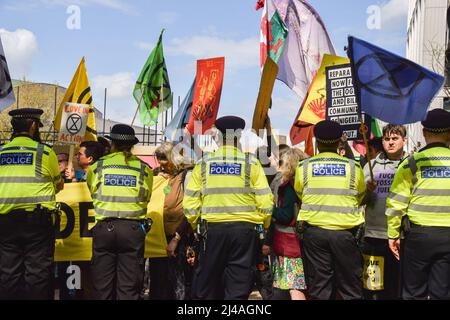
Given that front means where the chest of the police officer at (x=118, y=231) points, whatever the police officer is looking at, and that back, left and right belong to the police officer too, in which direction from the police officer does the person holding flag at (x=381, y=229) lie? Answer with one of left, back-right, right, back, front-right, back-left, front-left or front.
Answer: right

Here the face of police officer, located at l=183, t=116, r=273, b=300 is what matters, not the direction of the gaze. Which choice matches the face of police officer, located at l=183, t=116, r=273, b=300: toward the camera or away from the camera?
away from the camera

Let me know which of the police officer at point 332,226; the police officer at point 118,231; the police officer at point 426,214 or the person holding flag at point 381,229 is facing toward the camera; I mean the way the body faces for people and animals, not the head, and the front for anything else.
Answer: the person holding flag

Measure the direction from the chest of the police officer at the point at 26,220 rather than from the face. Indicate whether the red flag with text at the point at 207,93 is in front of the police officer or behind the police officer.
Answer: in front

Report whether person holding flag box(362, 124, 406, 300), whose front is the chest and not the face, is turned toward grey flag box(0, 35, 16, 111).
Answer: no

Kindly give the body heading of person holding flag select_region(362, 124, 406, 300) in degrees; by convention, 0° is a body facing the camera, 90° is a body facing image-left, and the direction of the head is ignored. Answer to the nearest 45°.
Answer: approximately 0°

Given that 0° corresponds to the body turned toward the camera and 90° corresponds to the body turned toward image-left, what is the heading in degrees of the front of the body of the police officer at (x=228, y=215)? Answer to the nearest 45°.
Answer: approximately 180°

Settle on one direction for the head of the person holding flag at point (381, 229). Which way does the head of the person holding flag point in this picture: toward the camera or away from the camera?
toward the camera

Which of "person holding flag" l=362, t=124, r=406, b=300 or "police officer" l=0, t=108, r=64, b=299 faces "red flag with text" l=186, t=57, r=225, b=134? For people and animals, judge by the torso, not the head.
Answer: the police officer

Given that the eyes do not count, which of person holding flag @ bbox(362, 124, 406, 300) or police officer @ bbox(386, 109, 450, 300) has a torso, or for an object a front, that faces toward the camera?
the person holding flag

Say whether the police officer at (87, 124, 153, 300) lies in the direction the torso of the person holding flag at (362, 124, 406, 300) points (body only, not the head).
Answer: no

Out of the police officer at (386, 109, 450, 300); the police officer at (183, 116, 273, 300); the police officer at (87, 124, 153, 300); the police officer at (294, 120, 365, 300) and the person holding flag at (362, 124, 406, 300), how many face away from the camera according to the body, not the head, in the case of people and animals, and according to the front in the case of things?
4

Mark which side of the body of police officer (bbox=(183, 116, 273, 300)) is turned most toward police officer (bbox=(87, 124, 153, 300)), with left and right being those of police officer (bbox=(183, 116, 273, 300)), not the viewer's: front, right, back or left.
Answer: left

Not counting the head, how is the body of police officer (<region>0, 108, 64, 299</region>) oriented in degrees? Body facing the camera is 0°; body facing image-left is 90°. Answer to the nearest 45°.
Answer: approximately 225°

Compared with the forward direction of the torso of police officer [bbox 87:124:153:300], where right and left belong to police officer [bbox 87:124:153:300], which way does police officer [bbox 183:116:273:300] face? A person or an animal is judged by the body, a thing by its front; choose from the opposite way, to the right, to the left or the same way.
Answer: the same way

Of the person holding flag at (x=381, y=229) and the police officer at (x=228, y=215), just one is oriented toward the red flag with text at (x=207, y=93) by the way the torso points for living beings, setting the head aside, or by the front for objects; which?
the police officer

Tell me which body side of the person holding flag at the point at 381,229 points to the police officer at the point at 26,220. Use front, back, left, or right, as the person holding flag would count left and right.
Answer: right

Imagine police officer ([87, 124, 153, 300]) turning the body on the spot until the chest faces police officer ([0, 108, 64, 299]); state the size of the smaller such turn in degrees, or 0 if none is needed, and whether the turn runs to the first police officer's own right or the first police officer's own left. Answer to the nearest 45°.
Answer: approximately 90° to the first police officer's own left

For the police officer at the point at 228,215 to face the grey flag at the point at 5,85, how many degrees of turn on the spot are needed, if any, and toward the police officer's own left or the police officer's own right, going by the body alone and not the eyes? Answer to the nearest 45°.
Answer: approximately 45° to the police officer's own left

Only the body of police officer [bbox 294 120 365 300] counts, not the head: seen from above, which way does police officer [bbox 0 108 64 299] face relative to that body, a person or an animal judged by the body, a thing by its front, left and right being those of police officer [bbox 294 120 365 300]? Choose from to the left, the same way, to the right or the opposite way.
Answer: the same way

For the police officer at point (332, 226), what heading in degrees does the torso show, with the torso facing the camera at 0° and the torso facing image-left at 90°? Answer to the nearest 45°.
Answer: approximately 180°
